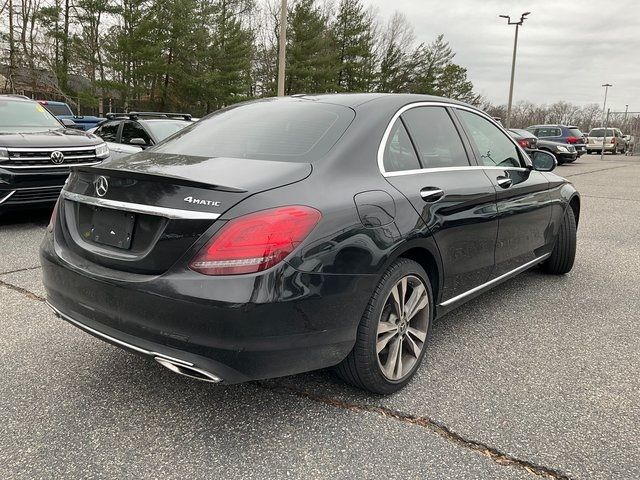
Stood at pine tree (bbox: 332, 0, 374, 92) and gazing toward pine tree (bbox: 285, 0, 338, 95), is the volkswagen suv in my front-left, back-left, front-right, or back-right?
front-left

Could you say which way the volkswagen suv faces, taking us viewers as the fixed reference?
facing the viewer and to the right of the viewer

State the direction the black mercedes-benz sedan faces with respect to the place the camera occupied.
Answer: facing away from the viewer and to the right of the viewer

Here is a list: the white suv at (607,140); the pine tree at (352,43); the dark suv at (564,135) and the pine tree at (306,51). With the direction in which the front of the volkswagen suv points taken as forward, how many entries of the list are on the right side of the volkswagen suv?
0

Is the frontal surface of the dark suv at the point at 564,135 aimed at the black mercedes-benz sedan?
no

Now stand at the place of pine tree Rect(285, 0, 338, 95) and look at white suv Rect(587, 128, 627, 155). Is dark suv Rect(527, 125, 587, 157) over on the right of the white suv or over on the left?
right

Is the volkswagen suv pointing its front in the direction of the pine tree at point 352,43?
no

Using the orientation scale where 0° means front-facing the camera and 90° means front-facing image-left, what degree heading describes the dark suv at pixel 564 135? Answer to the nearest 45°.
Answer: approximately 135°

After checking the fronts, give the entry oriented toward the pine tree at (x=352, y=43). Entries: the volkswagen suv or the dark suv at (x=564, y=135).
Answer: the dark suv

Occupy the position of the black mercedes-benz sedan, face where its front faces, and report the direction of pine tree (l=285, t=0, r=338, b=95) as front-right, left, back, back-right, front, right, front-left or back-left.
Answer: front-left

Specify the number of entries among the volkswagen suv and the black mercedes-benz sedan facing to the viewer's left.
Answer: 0

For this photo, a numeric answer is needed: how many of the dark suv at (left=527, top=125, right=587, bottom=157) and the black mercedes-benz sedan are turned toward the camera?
0

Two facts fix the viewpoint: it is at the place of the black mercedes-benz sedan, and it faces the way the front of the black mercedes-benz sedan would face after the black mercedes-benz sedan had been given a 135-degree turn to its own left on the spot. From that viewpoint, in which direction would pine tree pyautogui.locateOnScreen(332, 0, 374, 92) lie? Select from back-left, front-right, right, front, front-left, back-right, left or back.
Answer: right

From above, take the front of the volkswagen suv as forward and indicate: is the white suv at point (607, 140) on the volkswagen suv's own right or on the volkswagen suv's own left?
on the volkswagen suv's own left
